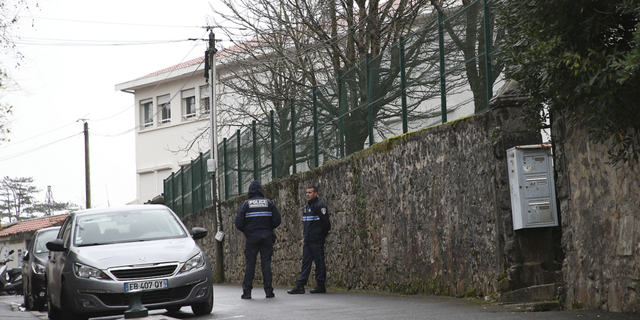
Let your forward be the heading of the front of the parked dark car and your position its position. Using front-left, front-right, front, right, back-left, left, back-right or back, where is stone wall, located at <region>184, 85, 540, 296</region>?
front-left

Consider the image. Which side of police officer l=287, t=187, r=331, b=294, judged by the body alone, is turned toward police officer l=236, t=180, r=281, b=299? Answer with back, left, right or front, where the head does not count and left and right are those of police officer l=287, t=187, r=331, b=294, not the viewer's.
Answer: front

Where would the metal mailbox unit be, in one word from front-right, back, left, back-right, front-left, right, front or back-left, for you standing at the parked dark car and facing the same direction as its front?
front-left

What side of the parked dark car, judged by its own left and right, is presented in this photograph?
front

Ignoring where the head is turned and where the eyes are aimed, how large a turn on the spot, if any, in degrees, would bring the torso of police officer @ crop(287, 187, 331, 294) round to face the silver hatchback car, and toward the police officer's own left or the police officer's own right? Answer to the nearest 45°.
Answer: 0° — they already face it

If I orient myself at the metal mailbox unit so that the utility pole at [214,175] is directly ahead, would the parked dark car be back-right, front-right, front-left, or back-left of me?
front-left

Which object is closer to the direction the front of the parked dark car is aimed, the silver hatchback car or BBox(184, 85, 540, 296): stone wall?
the silver hatchback car

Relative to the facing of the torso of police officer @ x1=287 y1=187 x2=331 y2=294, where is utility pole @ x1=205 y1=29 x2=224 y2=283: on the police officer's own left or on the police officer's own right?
on the police officer's own right
